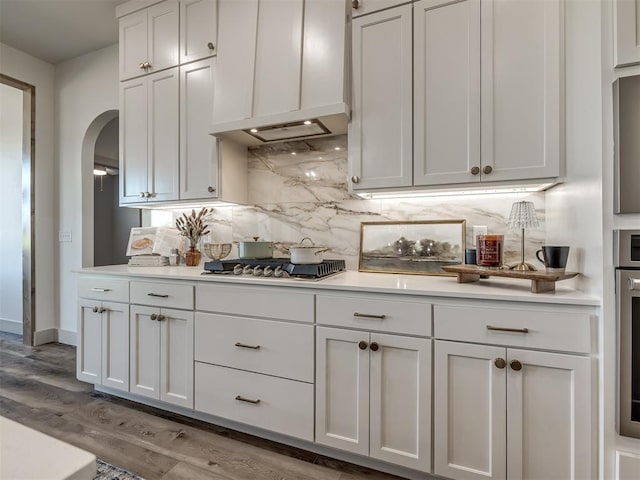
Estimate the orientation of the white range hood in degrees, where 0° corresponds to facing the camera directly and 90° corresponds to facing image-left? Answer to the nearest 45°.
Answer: approximately 45°

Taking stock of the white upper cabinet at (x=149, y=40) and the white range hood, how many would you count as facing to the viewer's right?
0

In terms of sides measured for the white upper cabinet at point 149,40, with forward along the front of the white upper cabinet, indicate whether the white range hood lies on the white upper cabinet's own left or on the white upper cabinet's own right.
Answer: on the white upper cabinet's own left

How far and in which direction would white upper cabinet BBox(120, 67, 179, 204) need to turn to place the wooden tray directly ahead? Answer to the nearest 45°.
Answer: approximately 90° to its left

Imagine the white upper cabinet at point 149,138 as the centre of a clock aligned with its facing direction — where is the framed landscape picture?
The framed landscape picture is roughly at 9 o'clock from the white upper cabinet.

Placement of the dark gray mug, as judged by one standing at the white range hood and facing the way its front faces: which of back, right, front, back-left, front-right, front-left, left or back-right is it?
left

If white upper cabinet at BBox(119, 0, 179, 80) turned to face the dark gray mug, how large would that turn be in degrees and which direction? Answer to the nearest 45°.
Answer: approximately 90° to its left

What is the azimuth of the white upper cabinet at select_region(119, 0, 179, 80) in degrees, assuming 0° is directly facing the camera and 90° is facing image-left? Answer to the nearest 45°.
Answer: approximately 45°

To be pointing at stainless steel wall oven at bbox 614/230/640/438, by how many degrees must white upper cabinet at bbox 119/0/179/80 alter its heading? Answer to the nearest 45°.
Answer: approximately 90° to its left

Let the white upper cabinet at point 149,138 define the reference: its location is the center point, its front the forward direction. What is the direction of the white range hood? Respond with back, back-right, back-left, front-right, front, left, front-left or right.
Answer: left

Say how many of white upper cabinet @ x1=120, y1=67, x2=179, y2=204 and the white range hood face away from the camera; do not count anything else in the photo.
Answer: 0
